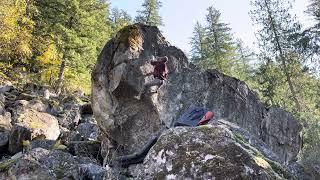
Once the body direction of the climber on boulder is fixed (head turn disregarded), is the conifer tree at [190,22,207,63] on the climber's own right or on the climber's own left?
on the climber's own right

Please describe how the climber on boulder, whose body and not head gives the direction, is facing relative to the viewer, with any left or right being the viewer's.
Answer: facing away from the viewer and to the left of the viewer

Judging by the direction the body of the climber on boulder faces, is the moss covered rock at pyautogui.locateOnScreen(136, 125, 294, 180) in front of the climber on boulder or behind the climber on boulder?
behind

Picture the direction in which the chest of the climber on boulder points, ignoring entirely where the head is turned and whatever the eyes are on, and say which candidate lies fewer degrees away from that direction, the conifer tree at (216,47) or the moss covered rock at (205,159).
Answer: the conifer tree

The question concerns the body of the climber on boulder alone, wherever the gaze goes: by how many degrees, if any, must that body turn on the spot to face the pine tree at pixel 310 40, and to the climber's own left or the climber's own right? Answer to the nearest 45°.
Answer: approximately 90° to the climber's own right

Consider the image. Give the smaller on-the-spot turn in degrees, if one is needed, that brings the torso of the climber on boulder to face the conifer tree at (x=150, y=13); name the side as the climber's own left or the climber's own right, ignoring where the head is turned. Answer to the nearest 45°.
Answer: approximately 45° to the climber's own right
